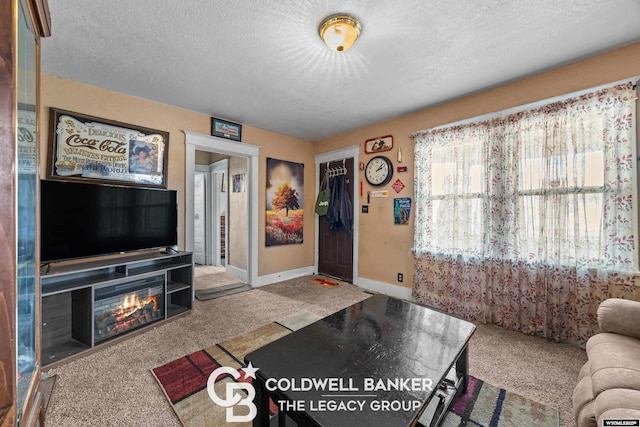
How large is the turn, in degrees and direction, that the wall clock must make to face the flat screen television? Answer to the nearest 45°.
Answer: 0° — it already faces it

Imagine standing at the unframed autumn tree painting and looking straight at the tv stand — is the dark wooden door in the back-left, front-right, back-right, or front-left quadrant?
back-left

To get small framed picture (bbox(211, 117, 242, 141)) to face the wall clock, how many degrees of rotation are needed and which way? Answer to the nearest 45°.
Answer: approximately 45° to its left

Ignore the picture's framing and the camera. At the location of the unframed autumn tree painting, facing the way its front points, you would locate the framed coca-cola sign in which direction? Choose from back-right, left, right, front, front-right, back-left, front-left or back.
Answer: right

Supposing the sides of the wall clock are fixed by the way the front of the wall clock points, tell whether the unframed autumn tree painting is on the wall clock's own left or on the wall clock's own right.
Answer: on the wall clock's own right

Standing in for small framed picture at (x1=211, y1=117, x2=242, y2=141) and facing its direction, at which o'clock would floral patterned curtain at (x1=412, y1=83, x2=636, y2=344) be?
The floral patterned curtain is roughly at 12 o'clock from the small framed picture.

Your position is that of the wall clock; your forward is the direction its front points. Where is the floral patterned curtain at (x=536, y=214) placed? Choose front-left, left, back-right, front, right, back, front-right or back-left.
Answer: left

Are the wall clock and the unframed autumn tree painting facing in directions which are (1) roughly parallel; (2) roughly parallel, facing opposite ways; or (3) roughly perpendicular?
roughly perpendicular

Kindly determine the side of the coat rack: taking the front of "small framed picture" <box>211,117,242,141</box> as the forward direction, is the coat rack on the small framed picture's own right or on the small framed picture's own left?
on the small framed picture's own left

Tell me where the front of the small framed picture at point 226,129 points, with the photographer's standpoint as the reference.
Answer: facing the viewer and to the right of the viewer

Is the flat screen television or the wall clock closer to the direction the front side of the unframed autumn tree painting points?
the wall clock

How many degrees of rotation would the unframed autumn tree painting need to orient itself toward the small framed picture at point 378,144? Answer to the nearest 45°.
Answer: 0° — it already faces it

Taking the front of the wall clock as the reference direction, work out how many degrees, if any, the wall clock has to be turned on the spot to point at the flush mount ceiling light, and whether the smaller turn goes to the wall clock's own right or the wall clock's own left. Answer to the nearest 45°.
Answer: approximately 45° to the wall clock's own left

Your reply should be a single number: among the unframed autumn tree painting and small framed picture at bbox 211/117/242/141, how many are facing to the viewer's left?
0

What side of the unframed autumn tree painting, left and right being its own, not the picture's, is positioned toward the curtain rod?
front

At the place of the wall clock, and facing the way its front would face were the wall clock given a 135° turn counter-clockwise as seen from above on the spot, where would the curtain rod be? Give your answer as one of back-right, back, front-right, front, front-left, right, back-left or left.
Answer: front-right

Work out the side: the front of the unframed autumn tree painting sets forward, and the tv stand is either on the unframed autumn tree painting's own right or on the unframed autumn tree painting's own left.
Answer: on the unframed autumn tree painting's own right

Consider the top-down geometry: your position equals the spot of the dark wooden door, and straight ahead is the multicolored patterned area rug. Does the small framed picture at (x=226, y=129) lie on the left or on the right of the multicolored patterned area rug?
right

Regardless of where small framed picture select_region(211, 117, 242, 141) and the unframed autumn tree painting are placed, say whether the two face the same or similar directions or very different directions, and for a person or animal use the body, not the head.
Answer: same or similar directions
